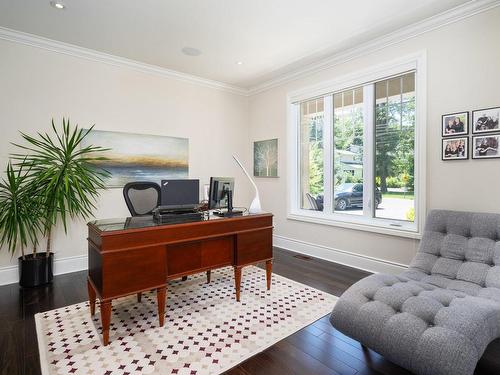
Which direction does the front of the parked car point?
to the viewer's left

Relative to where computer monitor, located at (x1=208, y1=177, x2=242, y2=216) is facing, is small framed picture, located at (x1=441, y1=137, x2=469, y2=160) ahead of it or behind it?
behind

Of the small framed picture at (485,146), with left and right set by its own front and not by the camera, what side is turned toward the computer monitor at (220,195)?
front

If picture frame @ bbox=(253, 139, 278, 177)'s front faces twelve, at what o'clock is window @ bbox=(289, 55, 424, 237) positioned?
The window is roughly at 9 o'clock from the picture frame.

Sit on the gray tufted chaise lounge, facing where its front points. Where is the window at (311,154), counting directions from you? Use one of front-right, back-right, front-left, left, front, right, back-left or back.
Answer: right

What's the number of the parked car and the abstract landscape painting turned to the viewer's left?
1

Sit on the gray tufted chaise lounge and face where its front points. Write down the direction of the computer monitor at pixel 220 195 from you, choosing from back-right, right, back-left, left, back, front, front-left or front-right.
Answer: front-right

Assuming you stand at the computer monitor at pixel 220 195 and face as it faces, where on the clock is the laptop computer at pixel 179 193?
the laptop computer at pixel 179 193 is roughly at 9 o'clock from the computer monitor at pixel 220 195.

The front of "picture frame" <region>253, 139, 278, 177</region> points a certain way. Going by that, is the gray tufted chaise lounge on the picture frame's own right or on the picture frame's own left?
on the picture frame's own left

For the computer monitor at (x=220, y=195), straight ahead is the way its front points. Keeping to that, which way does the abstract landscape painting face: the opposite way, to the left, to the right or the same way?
the opposite way

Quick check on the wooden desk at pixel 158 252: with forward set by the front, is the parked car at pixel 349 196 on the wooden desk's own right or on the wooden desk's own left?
on the wooden desk's own right
